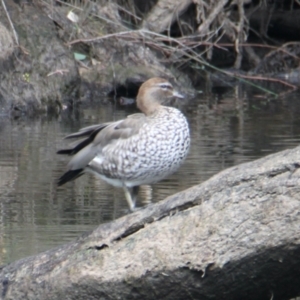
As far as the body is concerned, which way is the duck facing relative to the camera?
to the viewer's right
